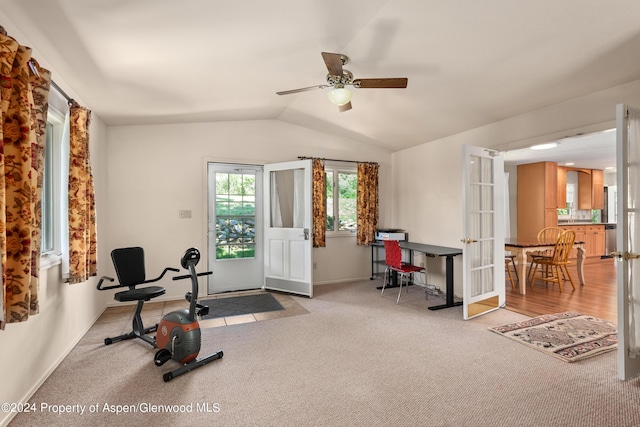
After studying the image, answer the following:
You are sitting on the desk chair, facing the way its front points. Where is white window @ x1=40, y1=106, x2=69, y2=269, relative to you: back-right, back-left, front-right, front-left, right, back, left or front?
back

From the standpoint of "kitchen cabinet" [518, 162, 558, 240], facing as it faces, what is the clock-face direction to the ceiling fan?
The ceiling fan is roughly at 2 o'clock from the kitchen cabinet.

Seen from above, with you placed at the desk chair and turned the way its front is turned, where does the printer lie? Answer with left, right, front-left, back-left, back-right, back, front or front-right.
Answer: front-left

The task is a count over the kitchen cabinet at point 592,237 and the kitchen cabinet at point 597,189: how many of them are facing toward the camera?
2

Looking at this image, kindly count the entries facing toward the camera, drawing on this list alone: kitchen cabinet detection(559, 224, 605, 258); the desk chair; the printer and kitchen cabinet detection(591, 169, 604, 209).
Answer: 3

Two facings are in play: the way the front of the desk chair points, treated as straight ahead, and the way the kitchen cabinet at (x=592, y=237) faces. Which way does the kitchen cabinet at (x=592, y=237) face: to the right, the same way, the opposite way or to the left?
the opposite way

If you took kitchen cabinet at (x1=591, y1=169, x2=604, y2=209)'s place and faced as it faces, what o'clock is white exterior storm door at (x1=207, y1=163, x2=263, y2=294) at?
The white exterior storm door is roughly at 1 o'clock from the kitchen cabinet.

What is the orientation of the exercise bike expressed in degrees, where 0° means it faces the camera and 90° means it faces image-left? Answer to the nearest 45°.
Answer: approximately 315°
